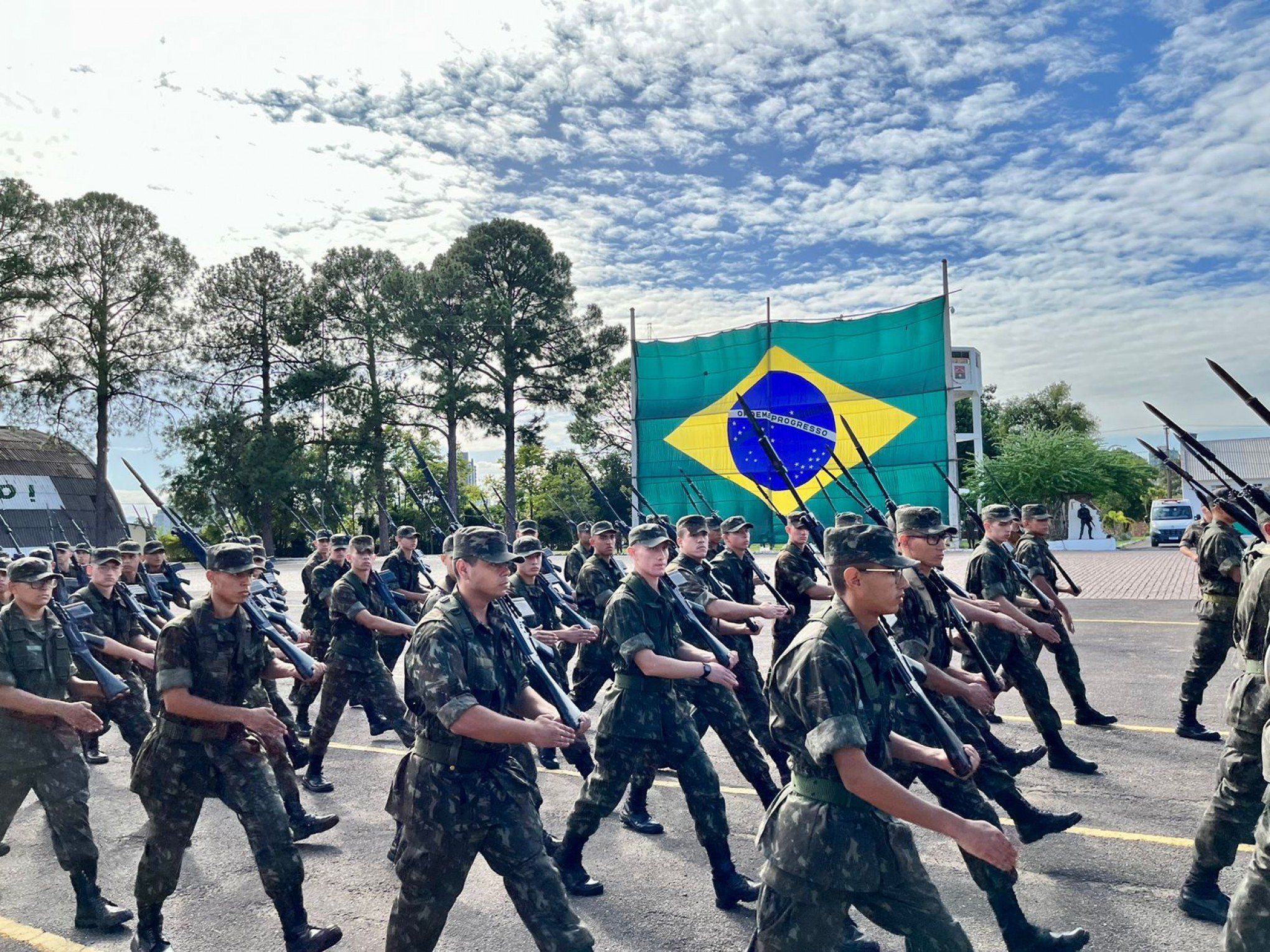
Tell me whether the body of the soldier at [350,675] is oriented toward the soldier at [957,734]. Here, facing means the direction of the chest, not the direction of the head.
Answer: yes

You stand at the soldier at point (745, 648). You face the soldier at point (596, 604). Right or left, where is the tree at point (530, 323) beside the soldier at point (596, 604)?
right

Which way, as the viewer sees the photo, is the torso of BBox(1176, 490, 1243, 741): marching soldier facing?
to the viewer's right

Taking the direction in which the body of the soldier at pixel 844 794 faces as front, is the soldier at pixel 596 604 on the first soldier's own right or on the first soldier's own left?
on the first soldier's own left

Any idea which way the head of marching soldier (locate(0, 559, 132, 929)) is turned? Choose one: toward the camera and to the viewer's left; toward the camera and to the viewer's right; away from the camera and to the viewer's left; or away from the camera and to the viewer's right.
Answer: toward the camera and to the viewer's right

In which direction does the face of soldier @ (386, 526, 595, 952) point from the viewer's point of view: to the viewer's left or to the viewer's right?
to the viewer's right

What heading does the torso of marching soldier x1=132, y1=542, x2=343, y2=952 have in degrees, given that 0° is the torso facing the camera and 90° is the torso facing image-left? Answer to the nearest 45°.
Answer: approximately 315°

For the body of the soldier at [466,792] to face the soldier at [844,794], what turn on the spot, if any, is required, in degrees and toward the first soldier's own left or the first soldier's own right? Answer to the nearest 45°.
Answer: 0° — they already face them

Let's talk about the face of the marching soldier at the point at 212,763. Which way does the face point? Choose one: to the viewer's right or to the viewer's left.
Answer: to the viewer's right

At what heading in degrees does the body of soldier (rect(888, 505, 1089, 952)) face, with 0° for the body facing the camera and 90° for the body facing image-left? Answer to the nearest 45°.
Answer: approximately 270°
